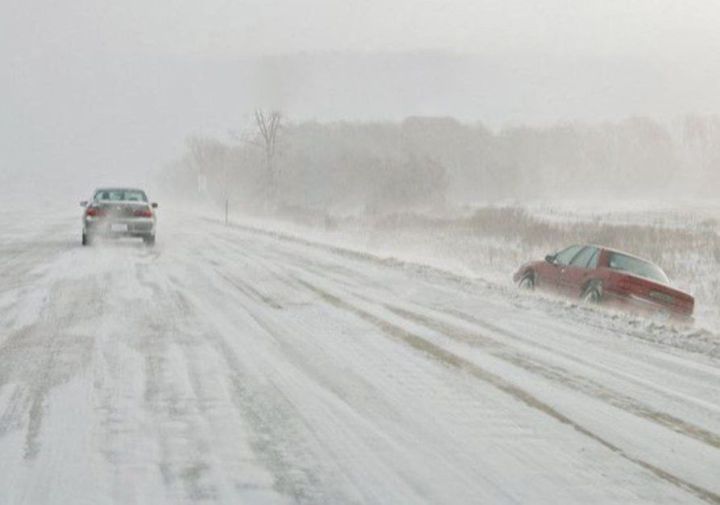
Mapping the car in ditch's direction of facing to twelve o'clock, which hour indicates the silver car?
The silver car is roughly at 11 o'clock from the car in ditch.

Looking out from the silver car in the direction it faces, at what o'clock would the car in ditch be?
The car in ditch is roughly at 5 o'clock from the silver car.

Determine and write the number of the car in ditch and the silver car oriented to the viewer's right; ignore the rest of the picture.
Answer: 0

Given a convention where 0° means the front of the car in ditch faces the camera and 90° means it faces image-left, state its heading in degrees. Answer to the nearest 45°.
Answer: approximately 135°

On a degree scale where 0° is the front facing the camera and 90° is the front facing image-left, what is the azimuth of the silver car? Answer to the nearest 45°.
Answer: approximately 180°
